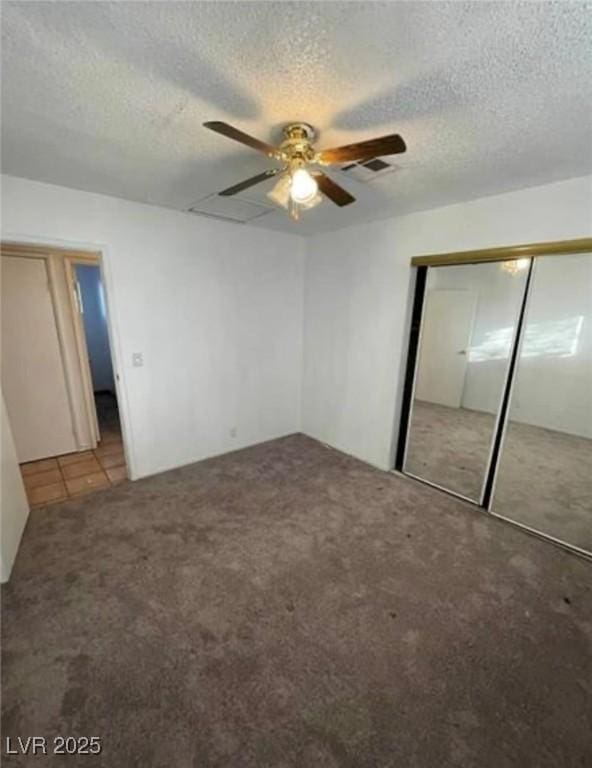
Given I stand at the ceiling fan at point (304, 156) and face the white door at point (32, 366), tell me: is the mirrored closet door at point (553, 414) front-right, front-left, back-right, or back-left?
back-right

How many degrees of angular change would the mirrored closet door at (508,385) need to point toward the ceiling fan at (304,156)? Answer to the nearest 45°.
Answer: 0° — it already faces it

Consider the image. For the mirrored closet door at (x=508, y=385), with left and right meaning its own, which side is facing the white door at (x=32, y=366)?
front

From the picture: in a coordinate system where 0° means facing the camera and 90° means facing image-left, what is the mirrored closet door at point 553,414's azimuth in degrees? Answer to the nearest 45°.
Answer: approximately 45°

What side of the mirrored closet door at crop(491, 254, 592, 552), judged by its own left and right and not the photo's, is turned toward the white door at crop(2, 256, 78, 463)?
front
